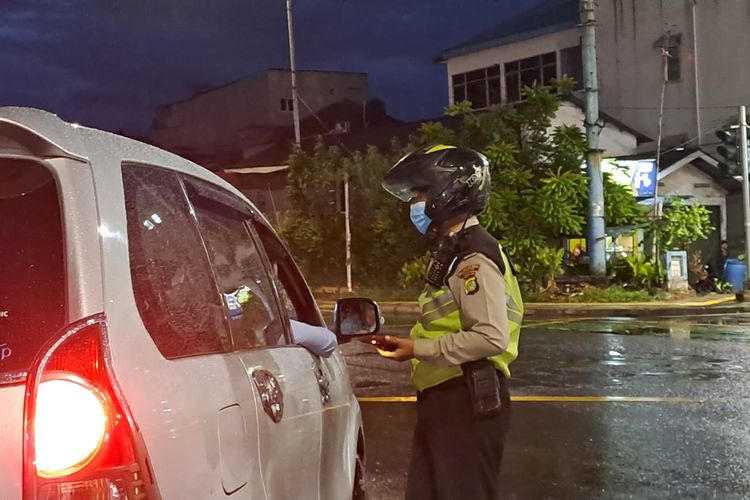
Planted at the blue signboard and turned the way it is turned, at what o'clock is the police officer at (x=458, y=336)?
The police officer is roughly at 12 o'clock from the blue signboard.

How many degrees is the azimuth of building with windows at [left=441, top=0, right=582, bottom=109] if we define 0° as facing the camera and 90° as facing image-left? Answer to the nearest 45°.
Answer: approximately 45°

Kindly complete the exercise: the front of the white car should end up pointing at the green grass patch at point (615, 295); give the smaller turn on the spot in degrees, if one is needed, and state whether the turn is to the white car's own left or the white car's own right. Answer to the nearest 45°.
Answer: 0° — it already faces it

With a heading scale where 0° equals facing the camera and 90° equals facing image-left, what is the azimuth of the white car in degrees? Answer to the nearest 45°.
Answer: approximately 225°

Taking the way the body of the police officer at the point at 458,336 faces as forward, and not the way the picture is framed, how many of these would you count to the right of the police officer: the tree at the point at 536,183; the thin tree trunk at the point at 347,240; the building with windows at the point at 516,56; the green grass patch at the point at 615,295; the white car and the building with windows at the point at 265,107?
5

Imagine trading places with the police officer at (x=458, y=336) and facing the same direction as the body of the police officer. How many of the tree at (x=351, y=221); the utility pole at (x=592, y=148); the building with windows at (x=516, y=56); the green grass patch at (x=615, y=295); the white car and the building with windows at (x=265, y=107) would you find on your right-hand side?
5

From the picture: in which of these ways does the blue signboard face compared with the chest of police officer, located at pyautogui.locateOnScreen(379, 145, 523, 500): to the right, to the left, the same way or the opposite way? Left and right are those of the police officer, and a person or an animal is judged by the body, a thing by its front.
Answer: to the left

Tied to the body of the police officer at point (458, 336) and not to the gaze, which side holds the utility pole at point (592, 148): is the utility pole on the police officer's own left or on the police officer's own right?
on the police officer's own right

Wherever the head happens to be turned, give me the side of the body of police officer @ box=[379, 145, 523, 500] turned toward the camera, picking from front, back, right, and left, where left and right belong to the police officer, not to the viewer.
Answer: left
